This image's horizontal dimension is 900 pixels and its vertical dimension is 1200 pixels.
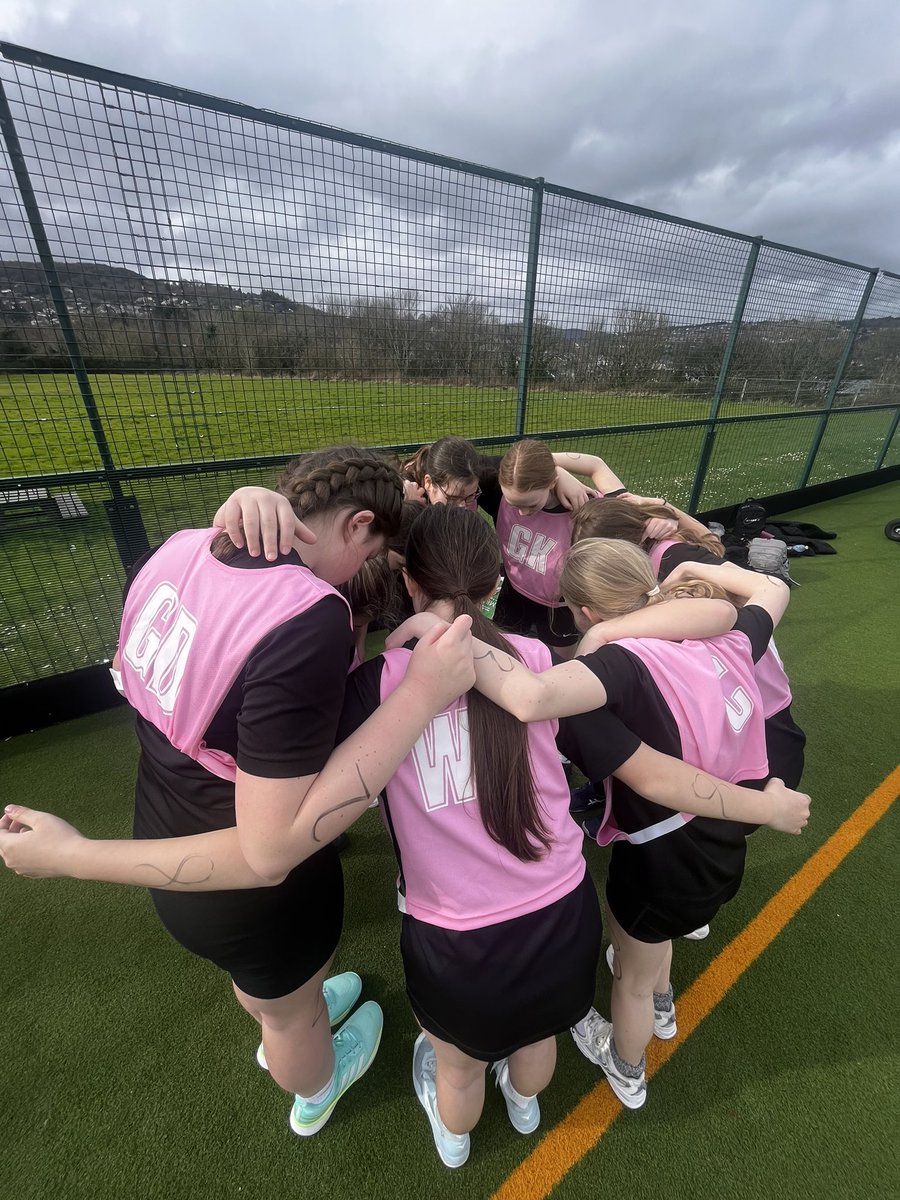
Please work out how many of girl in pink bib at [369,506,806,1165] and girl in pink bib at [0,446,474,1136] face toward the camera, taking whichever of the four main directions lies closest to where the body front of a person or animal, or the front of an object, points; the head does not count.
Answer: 0

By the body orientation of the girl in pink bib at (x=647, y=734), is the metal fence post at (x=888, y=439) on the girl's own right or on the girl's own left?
on the girl's own right

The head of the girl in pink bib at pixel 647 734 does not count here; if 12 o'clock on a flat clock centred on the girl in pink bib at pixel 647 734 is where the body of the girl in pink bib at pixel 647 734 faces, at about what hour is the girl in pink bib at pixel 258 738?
the girl in pink bib at pixel 258 738 is roughly at 9 o'clock from the girl in pink bib at pixel 647 734.

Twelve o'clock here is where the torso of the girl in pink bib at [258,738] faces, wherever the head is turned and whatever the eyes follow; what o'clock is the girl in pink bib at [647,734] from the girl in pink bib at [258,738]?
the girl in pink bib at [647,734] is roughly at 2 o'clock from the girl in pink bib at [258,738].

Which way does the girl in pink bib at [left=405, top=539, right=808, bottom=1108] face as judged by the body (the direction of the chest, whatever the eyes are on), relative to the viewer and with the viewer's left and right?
facing away from the viewer and to the left of the viewer

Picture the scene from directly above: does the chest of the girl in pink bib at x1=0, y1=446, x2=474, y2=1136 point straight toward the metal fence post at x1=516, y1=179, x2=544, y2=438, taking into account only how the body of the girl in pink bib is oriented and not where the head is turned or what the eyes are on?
yes

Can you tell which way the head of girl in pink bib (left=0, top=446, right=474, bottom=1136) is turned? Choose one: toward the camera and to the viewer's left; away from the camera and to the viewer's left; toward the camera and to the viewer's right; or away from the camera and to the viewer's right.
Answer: away from the camera and to the viewer's right

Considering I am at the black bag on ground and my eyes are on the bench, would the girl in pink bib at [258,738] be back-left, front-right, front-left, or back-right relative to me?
front-left

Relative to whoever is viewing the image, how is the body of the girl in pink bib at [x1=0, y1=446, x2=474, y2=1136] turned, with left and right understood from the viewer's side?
facing away from the viewer and to the right of the viewer

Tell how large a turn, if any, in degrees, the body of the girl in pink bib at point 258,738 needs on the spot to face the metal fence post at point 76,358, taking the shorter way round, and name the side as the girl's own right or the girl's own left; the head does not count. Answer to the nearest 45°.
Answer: approximately 45° to the girl's own left

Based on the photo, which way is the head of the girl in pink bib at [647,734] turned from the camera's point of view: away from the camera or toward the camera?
away from the camera

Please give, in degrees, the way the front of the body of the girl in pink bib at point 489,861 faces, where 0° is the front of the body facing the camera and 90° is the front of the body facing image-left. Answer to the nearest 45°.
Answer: approximately 180°
